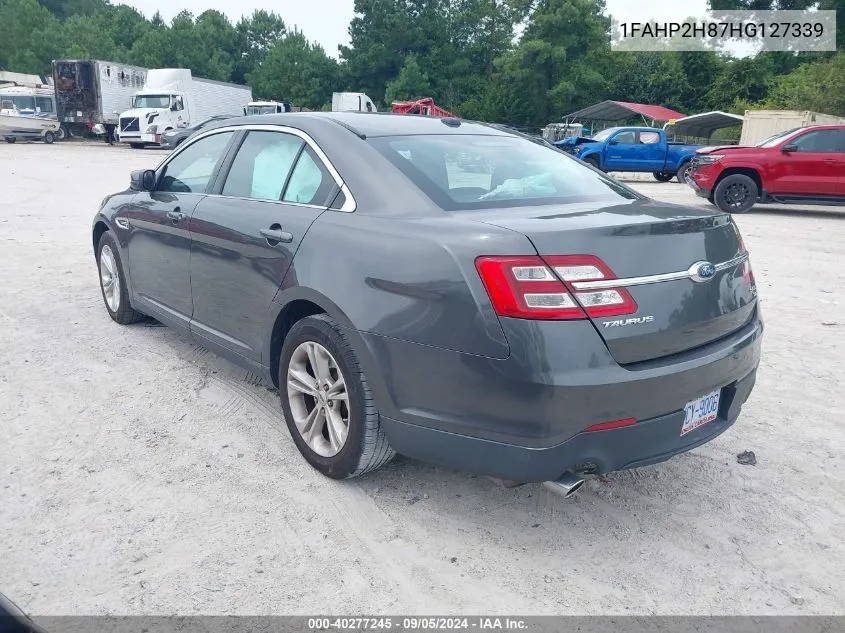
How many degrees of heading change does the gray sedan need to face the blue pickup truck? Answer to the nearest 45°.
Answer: approximately 45° to its right

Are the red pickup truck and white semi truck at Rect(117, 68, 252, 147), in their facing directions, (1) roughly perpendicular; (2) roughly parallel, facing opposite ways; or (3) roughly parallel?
roughly perpendicular

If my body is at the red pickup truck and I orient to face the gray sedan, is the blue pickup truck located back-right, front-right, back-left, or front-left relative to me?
back-right

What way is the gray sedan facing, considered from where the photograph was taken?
facing away from the viewer and to the left of the viewer

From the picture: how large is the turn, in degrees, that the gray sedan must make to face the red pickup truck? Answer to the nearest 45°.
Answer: approximately 90° to its right

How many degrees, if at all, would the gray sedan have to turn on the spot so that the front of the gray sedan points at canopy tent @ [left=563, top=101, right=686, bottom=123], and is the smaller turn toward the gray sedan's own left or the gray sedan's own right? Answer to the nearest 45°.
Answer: approximately 45° to the gray sedan's own right

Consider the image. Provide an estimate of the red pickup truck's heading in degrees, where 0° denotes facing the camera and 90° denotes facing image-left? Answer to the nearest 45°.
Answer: approximately 90°

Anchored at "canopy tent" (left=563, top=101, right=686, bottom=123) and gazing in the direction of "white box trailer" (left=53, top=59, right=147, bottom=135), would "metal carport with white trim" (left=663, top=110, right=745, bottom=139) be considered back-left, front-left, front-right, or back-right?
back-left

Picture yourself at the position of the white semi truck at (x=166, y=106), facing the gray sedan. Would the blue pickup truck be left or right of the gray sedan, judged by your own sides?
left

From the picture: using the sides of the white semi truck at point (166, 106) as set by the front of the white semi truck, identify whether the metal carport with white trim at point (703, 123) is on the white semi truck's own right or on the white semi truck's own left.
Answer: on the white semi truck's own left
